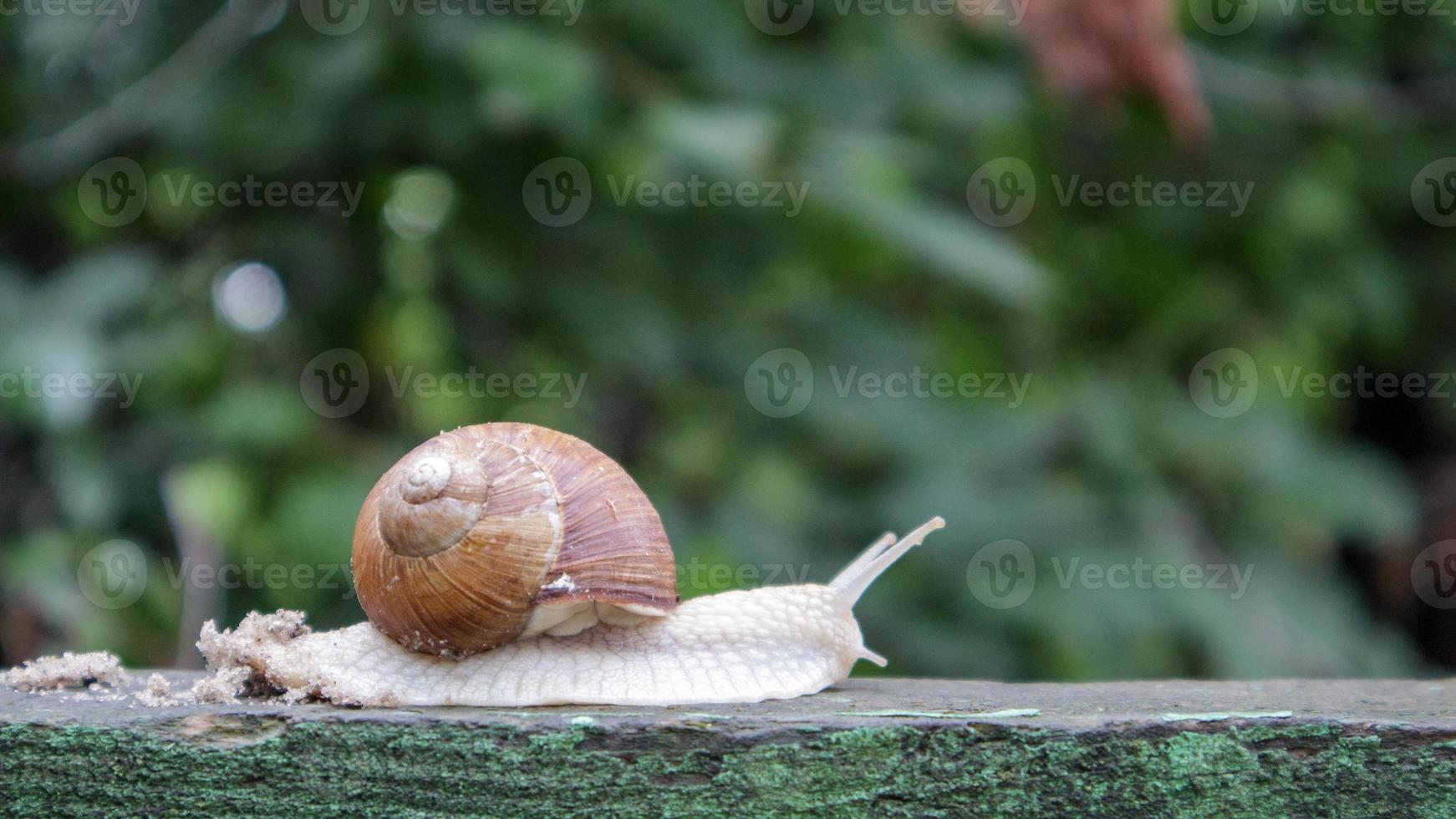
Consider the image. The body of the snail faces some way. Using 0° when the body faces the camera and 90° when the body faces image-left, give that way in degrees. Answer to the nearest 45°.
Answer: approximately 270°
